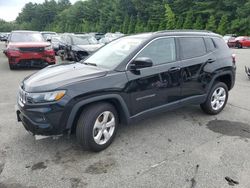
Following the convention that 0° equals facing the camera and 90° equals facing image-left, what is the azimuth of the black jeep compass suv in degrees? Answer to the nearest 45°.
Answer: approximately 45°

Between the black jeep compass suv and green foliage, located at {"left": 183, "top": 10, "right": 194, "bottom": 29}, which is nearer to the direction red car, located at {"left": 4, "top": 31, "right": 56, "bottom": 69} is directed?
the black jeep compass suv

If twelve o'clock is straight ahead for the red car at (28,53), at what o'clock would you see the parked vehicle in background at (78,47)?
The parked vehicle in background is roughly at 8 o'clock from the red car.

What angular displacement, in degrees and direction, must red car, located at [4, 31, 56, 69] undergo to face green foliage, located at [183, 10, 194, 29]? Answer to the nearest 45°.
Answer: approximately 135° to its left

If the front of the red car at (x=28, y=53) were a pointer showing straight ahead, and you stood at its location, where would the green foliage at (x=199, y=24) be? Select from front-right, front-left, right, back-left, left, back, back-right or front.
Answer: back-left

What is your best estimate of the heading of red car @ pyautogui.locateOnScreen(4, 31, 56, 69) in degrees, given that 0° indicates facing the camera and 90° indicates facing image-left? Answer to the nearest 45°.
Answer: approximately 0°

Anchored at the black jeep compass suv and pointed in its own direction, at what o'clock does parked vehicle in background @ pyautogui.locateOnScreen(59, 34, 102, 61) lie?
The parked vehicle in background is roughly at 4 o'clock from the black jeep compass suv.

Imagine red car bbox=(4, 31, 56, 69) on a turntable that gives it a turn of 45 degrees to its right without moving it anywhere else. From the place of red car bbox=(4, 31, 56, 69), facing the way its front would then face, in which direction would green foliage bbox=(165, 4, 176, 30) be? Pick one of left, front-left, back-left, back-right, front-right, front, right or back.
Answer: back

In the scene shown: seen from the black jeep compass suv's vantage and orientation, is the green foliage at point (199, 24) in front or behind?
behind

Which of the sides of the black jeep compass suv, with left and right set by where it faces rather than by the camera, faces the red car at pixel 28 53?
right

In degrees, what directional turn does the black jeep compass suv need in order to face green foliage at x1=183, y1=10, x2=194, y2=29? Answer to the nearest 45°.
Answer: approximately 135° to its right

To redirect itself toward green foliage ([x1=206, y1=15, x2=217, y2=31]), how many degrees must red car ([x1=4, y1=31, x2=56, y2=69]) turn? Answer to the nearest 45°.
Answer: approximately 135° to its left
